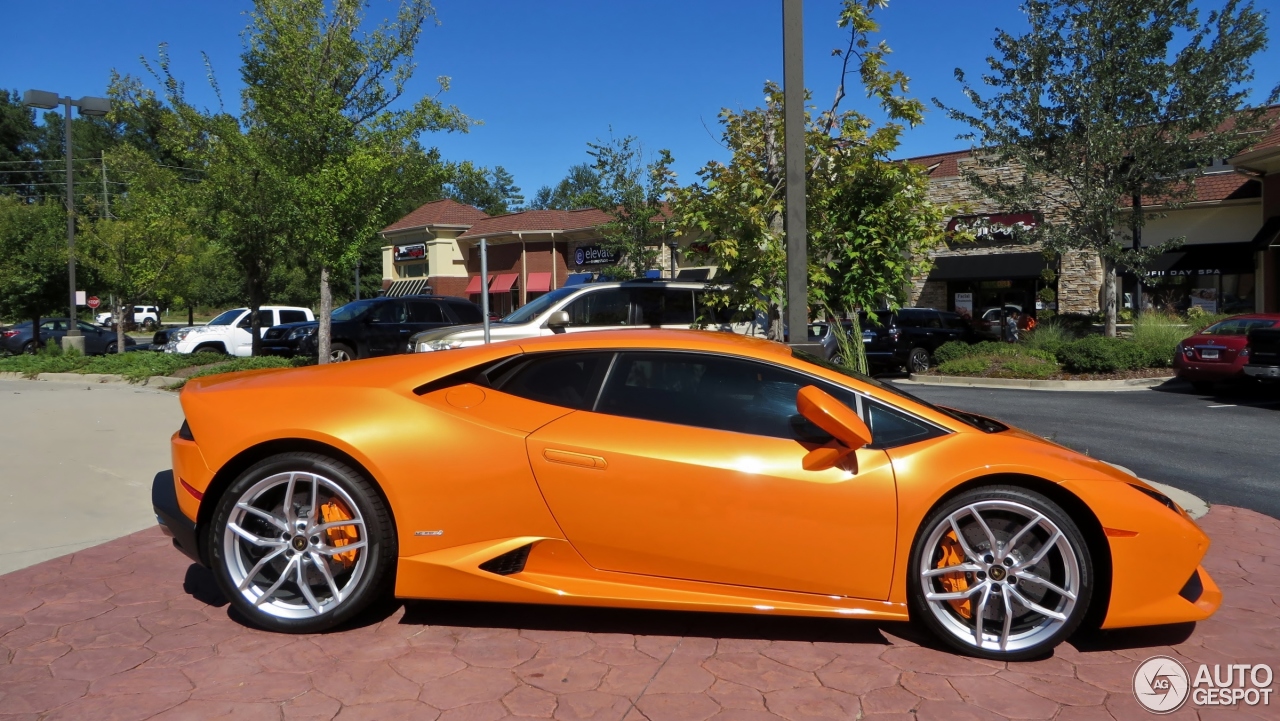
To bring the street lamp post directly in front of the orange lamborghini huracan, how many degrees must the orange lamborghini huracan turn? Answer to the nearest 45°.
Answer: approximately 135° to its left

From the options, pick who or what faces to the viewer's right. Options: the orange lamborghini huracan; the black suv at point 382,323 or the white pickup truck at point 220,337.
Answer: the orange lamborghini huracan

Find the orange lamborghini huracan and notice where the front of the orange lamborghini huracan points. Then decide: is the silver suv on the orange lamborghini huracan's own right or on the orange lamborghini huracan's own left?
on the orange lamborghini huracan's own left

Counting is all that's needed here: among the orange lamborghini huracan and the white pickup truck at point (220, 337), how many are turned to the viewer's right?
1

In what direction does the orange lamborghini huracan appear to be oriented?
to the viewer's right

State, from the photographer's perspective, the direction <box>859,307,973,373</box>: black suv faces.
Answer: facing away from the viewer and to the right of the viewer

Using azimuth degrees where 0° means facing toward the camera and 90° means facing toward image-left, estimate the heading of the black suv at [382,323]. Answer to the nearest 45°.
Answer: approximately 45°

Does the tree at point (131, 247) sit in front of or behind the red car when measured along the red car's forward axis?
behind

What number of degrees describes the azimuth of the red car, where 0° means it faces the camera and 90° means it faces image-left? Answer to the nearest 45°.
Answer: approximately 225°

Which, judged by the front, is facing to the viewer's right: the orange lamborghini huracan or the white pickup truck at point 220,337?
the orange lamborghini huracan
